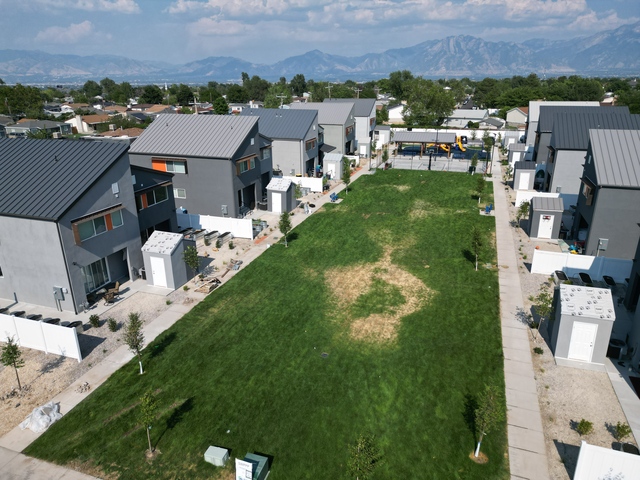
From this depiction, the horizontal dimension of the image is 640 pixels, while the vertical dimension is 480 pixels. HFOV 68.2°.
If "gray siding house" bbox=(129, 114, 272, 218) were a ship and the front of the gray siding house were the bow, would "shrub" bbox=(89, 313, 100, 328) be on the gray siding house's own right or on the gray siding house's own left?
on the gray siding house's own right

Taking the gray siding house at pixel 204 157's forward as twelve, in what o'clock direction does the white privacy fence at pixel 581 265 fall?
The white privacy fence is roughly at 12 o'clock from the gray siding house.

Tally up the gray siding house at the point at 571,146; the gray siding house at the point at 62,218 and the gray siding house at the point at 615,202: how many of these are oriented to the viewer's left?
2

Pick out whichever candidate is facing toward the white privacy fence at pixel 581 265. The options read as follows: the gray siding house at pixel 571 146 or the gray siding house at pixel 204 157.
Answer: the gray siding house at pixel 204 157

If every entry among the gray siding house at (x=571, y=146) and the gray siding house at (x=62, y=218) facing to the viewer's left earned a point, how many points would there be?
1

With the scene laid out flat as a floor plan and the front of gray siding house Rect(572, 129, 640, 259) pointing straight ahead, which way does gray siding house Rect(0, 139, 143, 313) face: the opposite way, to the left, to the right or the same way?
the opposite way

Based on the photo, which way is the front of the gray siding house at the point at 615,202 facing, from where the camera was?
facing to the left of the viewer

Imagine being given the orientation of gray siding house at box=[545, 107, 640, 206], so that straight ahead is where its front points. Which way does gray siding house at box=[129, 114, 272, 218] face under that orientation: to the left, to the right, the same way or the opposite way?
the opposite way

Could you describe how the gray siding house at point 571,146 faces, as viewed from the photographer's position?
facing to the left of the viewer

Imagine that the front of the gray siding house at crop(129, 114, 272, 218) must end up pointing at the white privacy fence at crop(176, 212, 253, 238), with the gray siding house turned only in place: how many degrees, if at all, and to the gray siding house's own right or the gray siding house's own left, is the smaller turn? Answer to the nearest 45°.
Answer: approximately 45° to the gray siding house's own right
